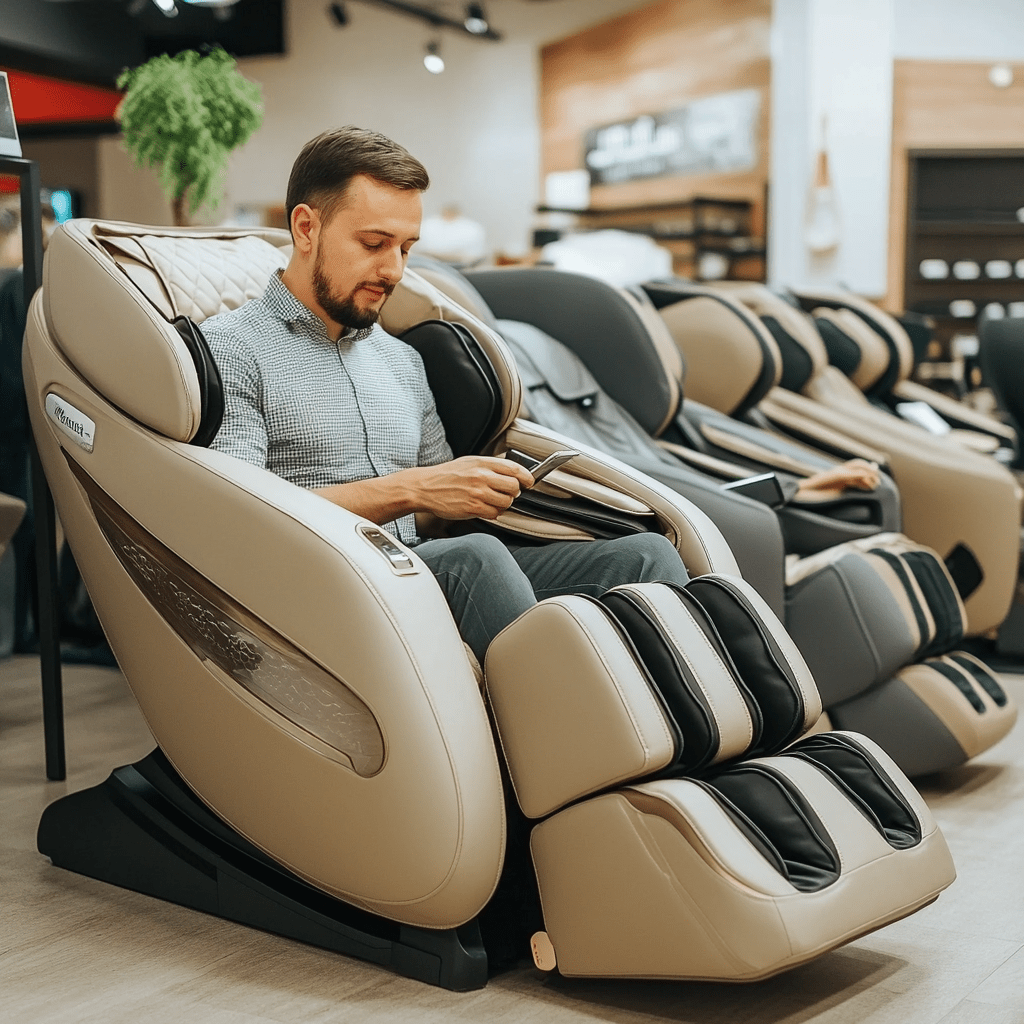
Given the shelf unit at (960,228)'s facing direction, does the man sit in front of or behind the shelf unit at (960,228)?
in front

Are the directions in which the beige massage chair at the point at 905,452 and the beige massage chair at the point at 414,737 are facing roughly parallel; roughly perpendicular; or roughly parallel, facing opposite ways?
roughly parallel

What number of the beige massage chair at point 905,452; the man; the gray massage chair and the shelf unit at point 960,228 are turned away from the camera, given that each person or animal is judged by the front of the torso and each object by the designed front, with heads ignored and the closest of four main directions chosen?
0

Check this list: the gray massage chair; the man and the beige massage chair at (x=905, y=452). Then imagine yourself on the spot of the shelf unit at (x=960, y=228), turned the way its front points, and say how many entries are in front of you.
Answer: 3

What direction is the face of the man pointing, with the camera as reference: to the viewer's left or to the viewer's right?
to the viewer's right

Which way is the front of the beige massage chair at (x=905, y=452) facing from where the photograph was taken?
facing the viewer and to the right of the viewer

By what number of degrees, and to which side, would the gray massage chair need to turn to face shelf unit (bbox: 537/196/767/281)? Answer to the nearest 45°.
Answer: approximately 135° to its left

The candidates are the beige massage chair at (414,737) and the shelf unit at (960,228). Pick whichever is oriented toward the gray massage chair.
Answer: the shelf unit

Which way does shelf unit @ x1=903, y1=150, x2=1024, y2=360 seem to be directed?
toward the camera

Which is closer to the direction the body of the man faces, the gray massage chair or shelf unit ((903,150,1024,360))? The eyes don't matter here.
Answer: the gray massage chair

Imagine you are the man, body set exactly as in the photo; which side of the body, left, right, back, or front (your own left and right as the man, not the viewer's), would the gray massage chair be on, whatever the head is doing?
left

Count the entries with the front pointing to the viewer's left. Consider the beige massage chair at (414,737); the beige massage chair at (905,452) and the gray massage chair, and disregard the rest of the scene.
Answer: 0
